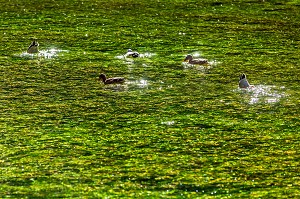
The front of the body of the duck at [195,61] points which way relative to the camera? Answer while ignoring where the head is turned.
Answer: to the viewer's left

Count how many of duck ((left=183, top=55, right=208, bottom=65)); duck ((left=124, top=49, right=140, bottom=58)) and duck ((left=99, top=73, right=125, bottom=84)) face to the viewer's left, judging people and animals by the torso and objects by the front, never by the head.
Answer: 3

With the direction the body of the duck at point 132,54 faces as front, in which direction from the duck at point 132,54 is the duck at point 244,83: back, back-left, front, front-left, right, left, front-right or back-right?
back-left

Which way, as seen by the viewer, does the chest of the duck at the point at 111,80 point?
to the viewer's left

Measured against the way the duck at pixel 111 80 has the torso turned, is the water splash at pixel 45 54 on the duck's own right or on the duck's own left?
on the duck's own right

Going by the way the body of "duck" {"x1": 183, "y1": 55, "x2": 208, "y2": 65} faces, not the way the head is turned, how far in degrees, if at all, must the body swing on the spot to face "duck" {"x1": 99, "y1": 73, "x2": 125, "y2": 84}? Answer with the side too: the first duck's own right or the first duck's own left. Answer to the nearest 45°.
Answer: approximately 45° to the first duck's own left

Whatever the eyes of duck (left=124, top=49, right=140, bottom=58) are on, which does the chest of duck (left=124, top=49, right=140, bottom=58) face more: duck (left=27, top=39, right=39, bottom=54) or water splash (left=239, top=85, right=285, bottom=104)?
the duck
